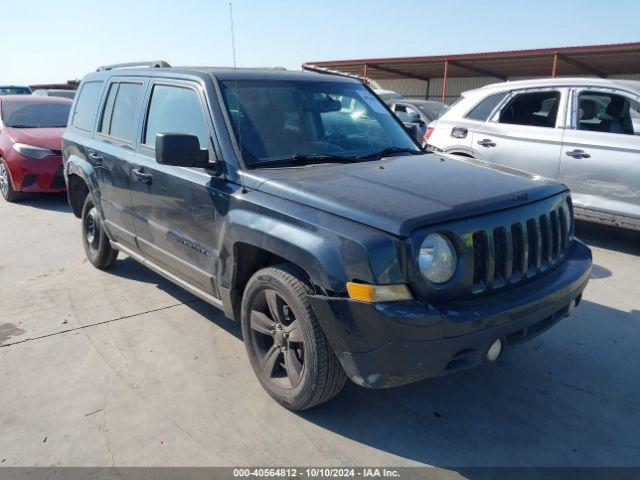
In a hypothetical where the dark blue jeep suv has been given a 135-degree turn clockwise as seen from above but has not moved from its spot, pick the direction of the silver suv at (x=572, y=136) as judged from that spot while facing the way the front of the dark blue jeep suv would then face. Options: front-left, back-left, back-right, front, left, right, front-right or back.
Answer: back-right

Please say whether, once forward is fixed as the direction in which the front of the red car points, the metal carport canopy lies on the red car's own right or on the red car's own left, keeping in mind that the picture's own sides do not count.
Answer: on the red car's own left

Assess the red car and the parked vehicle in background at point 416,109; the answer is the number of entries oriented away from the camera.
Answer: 0

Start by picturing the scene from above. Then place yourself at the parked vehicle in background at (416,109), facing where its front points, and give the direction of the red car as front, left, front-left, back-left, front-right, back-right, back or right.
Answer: right

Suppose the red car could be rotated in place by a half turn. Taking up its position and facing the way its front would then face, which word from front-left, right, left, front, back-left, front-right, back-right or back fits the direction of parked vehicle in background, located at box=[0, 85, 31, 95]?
front-right

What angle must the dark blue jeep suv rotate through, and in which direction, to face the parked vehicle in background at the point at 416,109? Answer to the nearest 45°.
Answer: approximately 135° to its left

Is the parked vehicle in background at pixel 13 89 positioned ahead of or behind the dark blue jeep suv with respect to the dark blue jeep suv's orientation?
behind

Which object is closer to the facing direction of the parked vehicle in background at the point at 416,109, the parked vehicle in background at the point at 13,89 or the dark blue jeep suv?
the dark blue jeep suv

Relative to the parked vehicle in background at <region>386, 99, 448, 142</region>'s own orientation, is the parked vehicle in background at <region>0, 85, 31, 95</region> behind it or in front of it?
behind

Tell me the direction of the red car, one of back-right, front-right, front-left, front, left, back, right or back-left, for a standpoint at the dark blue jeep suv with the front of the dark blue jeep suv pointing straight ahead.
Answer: back

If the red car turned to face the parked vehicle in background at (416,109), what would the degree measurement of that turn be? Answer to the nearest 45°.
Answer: approximately 45° to its left
